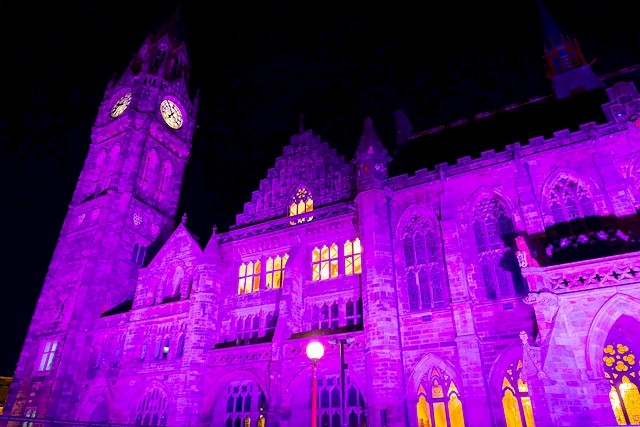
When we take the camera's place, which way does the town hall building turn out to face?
facing the viewer and to the left of the viewer
